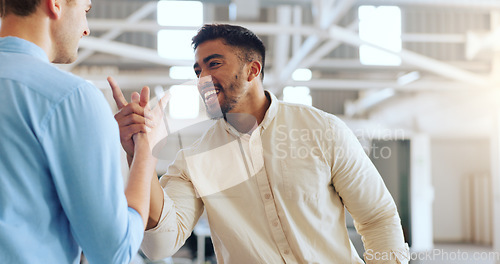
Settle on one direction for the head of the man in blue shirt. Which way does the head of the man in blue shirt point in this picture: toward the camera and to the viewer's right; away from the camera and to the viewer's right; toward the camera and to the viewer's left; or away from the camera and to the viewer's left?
away from the camera and to the viewer's right

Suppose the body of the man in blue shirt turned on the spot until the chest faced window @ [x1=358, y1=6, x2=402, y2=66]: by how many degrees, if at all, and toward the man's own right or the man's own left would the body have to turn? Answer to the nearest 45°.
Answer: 0° — they already face it

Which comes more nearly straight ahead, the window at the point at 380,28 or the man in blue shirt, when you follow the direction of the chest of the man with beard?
the man in blue shirt

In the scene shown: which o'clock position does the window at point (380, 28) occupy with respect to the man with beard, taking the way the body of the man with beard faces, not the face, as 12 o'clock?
The window is roughly at 5 o'clock from the man with beard.

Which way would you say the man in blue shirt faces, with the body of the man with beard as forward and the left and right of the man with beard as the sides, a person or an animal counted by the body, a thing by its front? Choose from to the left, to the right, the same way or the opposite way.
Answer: the opposite way

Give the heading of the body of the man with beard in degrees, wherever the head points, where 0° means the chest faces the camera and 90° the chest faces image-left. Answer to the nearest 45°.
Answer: approximately 45°

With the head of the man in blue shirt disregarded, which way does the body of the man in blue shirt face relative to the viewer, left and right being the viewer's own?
facing away from the viewer and to the right of the viewer
